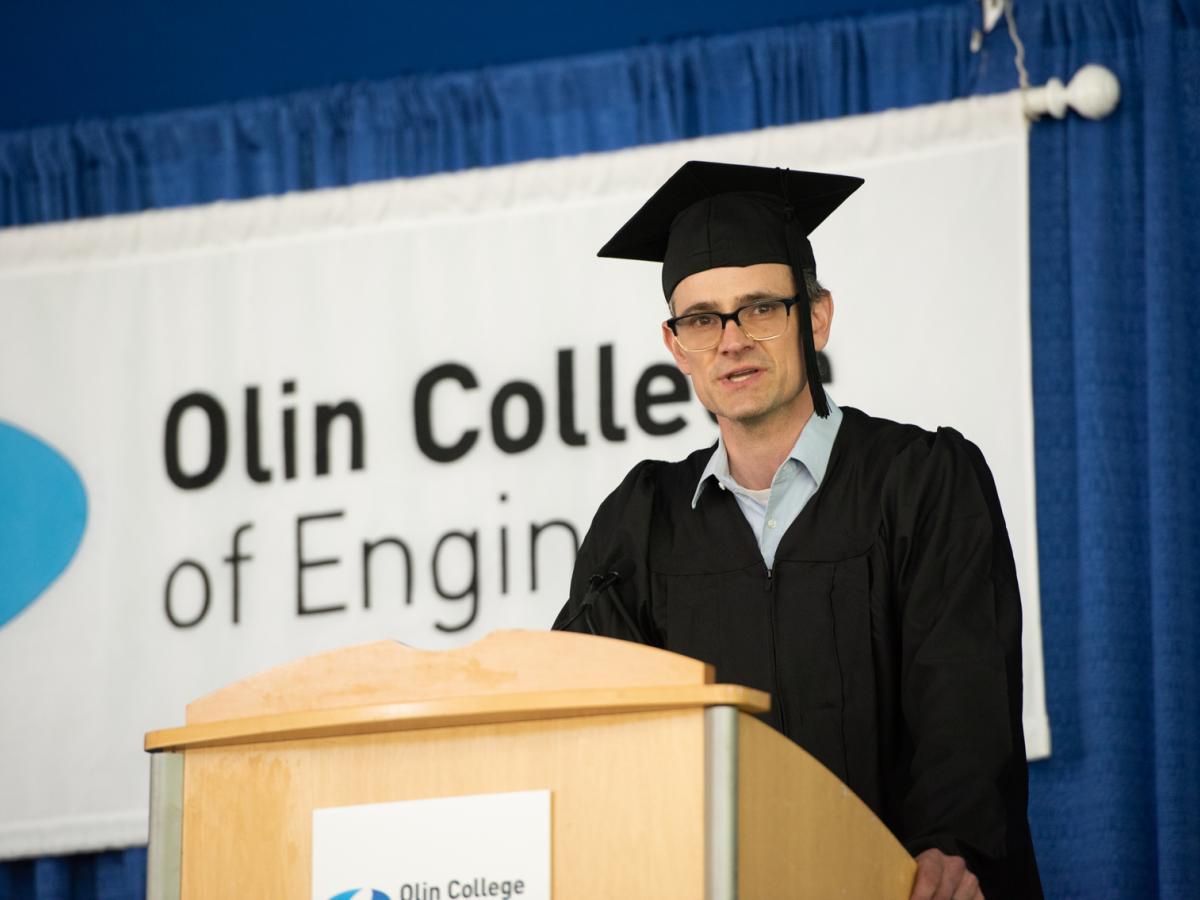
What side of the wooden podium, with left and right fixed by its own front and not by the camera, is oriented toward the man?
back

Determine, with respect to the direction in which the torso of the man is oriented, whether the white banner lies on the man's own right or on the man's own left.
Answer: on the man's own right

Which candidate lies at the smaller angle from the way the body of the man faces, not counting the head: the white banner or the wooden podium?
the wooden podium

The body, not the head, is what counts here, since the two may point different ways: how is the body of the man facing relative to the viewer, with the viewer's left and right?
facing the viewer and to the left of the viewer
